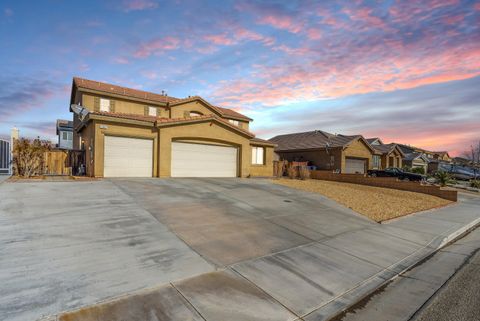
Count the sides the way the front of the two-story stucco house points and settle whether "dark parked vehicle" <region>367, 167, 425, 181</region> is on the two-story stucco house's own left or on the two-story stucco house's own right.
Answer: on the two-story stucco house's own left

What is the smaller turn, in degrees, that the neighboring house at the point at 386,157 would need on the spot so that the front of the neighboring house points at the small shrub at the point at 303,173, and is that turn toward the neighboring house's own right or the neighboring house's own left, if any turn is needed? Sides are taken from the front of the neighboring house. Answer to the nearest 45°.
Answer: approximately 45° to the neighboring house's own right

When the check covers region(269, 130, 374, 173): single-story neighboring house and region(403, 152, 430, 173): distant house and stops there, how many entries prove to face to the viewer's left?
0

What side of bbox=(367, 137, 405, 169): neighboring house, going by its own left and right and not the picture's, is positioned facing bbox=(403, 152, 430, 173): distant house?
left

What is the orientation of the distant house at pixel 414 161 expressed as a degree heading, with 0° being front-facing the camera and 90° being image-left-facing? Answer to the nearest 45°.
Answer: approximately 315°

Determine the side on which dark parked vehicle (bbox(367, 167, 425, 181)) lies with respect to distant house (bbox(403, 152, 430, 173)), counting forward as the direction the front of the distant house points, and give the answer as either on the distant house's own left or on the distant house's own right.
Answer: on the distant house's own right

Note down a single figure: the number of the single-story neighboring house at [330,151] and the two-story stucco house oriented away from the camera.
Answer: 0

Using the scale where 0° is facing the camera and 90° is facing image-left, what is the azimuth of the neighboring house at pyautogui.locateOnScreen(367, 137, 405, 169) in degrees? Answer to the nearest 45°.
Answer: approximately 315°

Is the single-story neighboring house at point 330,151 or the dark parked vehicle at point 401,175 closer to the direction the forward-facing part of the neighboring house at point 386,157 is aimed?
the dark parked vehicle
